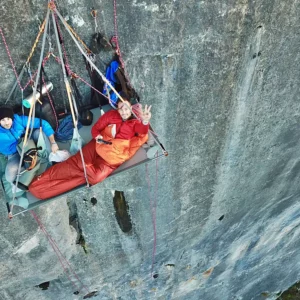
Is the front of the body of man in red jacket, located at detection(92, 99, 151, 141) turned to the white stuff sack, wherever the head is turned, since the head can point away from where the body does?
no

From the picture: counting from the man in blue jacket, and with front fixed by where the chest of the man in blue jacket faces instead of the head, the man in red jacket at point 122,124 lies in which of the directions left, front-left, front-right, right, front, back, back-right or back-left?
left

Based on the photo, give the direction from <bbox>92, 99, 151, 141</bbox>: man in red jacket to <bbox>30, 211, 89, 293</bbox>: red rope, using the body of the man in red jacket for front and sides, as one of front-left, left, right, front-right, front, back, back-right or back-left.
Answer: back-right

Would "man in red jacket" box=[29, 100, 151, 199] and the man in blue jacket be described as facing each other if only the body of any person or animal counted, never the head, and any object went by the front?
no

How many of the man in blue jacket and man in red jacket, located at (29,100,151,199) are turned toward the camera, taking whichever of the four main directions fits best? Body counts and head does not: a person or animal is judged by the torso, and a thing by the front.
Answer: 2

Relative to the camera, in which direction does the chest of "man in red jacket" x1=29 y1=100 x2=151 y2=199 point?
toward the camera
